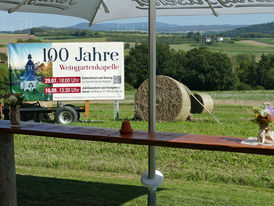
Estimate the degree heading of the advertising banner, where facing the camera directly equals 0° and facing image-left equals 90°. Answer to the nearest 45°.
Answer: approximately 0°

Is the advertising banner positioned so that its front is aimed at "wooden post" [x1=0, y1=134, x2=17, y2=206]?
yes

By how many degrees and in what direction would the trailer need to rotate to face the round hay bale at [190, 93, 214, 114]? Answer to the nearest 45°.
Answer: approximately 180°

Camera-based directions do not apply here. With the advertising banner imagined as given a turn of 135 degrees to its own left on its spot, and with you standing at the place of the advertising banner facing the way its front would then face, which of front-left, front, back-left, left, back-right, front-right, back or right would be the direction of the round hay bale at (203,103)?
front-right

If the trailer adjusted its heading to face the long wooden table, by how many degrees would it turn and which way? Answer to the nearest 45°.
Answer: approximately 90° to its left

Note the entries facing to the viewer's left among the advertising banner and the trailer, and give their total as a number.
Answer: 1

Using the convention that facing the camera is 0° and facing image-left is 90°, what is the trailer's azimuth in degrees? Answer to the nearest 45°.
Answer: approximately 90°

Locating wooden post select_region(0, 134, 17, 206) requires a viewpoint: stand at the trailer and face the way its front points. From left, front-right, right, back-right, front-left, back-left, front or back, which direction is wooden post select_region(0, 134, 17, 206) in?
left

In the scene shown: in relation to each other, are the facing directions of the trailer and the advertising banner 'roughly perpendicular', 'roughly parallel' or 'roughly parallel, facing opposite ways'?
roughly perpendicular

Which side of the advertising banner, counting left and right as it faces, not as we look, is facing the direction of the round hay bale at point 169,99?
left

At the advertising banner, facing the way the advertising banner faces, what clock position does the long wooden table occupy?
The long wooden table is roughly at 12 o'clock from the advertising banner.
